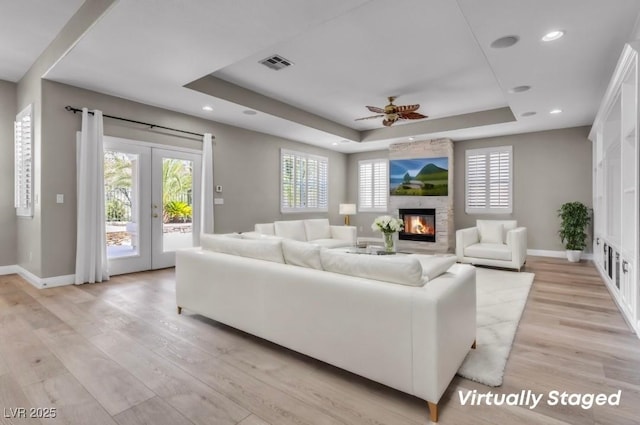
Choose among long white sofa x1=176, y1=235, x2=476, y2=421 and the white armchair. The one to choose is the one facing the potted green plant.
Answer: the long white sofa

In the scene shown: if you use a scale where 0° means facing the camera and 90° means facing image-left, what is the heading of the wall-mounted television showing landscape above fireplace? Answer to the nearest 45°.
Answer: approximately 0°

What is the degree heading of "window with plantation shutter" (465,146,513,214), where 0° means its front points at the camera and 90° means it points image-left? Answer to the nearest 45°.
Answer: approximately 0°

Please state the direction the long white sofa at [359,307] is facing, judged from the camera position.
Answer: facing away from the viewer and to the right of the viewer

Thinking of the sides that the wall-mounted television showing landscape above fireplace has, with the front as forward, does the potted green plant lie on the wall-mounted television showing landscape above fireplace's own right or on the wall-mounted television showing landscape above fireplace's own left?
on the wall-mounted television showing landscape above fireplace's own left

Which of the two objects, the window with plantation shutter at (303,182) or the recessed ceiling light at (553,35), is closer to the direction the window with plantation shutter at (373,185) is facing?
the recessed ceiling light
